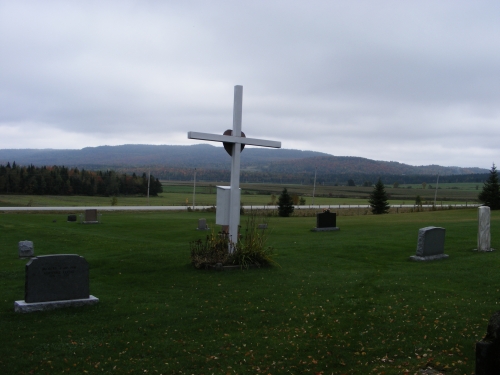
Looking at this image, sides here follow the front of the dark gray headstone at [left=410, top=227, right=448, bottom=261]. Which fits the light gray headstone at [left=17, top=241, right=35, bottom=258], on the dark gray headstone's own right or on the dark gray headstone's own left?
on the dark gray headstone's own right

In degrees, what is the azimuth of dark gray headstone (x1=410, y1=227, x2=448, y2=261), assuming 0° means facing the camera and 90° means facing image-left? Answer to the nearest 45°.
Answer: approximately 315°

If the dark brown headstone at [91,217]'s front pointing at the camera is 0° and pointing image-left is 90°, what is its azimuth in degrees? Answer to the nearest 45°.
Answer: approximately 0°

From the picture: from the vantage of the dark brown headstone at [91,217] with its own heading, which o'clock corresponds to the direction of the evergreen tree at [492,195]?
The evergreen tree is roughly at 9 o'clock from the dark brown headstone.

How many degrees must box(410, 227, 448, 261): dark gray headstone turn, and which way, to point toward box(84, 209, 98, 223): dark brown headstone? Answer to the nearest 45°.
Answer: approximately 180°

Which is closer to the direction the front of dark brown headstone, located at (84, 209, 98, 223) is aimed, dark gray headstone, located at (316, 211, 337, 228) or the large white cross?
the large white cross

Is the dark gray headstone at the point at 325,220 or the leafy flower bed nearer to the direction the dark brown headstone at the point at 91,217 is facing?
the leafy flower bed

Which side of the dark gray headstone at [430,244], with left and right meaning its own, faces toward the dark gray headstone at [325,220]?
back

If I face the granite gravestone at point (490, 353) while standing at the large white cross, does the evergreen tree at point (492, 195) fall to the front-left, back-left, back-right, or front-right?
back-left

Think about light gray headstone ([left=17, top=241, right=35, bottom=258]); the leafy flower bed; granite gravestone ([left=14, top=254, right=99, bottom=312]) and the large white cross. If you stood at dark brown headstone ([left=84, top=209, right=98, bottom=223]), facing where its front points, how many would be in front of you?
4

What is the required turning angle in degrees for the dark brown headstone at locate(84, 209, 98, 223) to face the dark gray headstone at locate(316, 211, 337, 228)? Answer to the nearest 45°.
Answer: approximately 45° to its left
